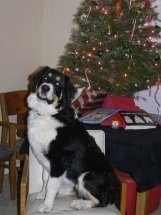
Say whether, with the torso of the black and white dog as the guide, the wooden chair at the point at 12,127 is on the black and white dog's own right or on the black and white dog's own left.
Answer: on the black and white dog's own right

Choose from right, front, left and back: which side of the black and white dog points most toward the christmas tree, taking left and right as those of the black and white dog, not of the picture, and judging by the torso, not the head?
back

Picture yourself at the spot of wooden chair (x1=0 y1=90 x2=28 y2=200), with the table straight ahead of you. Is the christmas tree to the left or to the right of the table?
left

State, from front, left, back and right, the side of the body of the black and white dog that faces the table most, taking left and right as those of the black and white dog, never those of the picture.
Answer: back

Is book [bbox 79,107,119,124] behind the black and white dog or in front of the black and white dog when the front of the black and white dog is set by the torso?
behind

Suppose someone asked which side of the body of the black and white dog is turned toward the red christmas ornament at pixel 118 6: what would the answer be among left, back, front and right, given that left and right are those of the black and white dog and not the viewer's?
back

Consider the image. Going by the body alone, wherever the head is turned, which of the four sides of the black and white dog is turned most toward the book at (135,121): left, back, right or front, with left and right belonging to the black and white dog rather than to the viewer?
back

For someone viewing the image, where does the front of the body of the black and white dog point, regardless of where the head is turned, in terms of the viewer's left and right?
facing the viewer and to the left of the viewer
